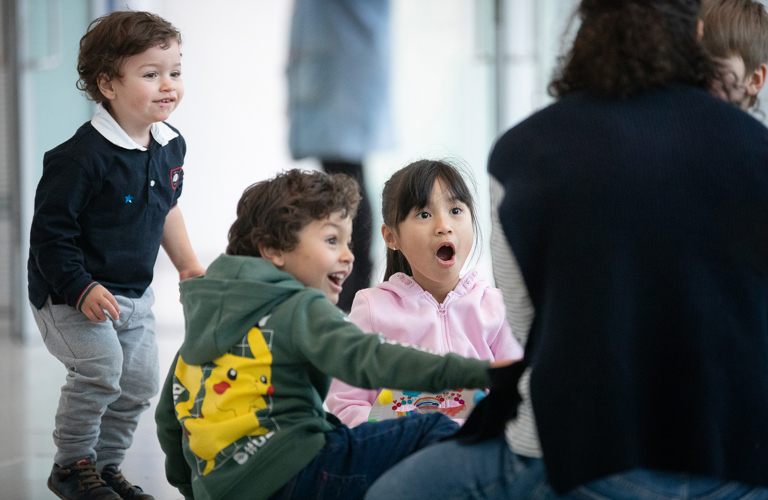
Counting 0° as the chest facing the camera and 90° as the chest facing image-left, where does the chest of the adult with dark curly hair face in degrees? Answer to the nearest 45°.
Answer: approximately 180°

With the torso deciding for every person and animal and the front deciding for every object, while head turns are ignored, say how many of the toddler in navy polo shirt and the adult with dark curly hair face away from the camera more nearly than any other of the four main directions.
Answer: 1

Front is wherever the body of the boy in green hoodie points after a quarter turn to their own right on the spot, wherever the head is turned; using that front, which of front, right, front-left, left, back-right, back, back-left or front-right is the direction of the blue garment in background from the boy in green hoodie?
back-left

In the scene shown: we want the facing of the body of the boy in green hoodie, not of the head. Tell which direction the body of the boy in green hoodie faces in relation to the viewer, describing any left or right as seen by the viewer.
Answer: facing away from the viewer and to the right of the viewer

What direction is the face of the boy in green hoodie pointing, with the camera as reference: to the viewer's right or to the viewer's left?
to the viewer's right

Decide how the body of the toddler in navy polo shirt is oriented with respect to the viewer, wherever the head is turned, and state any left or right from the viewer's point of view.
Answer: facing the viewer and to the right of the viewer

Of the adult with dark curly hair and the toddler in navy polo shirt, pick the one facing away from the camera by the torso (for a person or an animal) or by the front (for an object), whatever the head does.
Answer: the adult with dark curly hair

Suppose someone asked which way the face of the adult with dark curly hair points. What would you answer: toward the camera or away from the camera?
away from the camera

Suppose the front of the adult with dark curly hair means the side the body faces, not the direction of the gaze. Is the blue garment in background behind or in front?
in front
